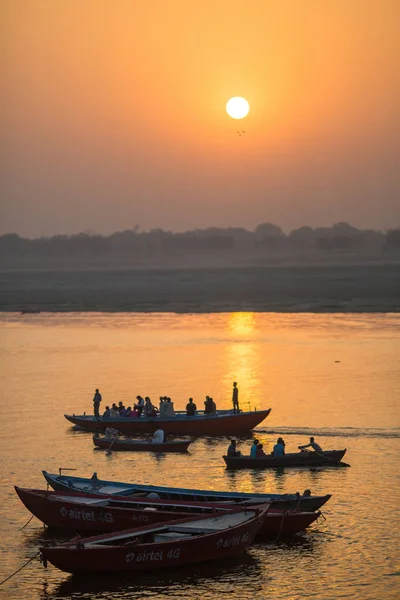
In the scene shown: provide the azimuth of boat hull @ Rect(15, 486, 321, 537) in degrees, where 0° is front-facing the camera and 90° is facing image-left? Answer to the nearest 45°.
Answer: approximately 90°

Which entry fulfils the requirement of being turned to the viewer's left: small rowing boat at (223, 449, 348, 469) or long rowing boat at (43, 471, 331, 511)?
long rowing boat at (43, 471, 331, 511)

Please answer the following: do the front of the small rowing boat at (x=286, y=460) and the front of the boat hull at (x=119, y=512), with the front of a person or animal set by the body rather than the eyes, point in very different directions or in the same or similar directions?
very different directions

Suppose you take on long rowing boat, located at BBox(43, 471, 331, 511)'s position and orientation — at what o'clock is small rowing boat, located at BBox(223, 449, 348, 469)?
small rowing boat, located at BBox(223, 449, 348, 469) is roughly at 4 o'clock from long rowing boat, located at BBox(43, 471, 331, 511).

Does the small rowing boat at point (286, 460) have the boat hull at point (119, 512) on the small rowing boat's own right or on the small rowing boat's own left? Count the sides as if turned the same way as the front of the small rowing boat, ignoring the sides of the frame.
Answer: on the small rowing boat's own right

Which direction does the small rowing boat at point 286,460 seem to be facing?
to the viewer's right

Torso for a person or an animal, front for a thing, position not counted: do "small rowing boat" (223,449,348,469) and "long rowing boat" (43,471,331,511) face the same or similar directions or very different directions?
very different directions

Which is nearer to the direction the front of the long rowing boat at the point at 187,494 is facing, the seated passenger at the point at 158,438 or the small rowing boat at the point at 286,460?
the seated passenger

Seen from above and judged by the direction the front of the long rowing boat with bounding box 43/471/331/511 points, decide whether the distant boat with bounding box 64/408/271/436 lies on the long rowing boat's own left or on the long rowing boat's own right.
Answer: on the long rowing boat's own right

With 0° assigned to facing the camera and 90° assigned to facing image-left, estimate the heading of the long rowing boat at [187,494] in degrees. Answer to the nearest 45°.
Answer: approximately 90°
